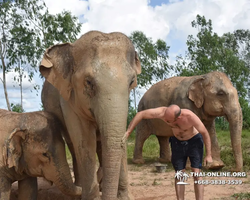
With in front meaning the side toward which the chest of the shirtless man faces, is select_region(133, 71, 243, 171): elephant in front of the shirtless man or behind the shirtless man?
behind

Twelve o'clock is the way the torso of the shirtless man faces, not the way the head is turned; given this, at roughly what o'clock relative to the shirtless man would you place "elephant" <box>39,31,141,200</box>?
The elephant is roughly at 2 o'clock from the shirtless man.

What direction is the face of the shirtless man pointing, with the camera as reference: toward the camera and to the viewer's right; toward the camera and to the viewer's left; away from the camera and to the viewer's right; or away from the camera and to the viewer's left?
toward the camera and to the viewer's left

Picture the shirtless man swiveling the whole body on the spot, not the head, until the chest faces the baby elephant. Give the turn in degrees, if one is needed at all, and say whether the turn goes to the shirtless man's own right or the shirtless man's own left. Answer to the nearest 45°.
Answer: approximately 90° to the shirtless man's own right
